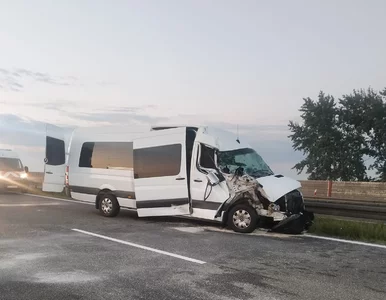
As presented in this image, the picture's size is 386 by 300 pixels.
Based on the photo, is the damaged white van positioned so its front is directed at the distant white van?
no

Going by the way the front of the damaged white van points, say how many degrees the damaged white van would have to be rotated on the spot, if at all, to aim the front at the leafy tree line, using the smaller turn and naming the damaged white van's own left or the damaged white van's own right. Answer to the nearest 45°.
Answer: approximately 90° to the damaged white van's own left

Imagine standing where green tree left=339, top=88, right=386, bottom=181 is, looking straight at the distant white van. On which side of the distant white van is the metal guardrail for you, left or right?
left

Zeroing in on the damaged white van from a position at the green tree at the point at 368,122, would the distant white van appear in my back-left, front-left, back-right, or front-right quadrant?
front-right

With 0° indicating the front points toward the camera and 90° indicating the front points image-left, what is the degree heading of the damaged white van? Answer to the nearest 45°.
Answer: approximately 315°

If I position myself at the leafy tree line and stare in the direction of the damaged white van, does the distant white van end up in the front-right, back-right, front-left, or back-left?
front-right

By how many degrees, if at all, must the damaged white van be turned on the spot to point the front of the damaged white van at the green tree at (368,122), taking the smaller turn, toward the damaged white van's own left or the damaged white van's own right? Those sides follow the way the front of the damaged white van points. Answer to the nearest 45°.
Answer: approximately 90° to the damaged white van's own left

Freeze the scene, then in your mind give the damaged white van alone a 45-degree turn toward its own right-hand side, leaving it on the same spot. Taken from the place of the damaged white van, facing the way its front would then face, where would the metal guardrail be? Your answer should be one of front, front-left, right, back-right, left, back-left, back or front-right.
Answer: left
